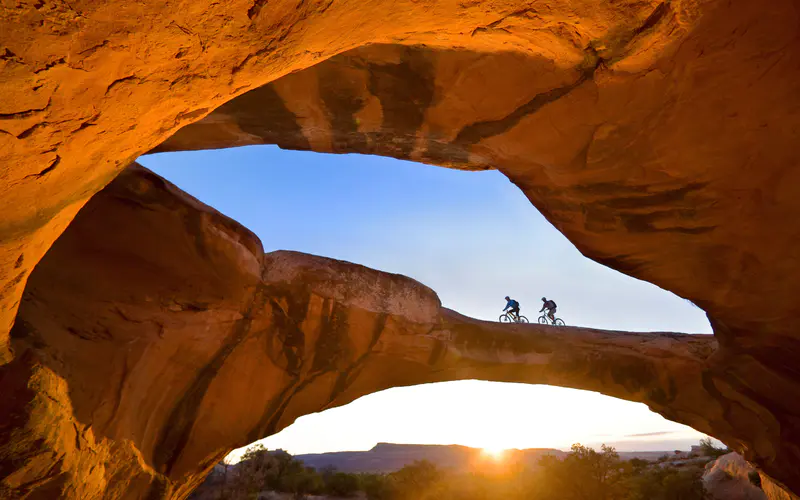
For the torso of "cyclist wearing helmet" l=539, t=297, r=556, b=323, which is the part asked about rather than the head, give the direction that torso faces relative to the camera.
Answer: to the viewer's left

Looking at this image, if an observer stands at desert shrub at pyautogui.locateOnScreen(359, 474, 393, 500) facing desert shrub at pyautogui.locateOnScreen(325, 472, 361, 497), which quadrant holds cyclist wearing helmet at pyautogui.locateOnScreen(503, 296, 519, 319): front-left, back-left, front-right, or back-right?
back-left

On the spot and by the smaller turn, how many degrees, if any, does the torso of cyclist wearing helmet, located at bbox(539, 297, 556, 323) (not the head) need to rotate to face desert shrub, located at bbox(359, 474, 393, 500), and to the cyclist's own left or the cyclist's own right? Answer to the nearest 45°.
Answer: approximately 45° to the cyclist's own right

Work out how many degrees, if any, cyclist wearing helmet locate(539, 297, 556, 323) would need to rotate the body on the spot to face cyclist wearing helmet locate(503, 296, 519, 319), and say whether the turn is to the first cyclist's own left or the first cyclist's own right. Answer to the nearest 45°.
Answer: approximately 45° to the first cyclist's own left

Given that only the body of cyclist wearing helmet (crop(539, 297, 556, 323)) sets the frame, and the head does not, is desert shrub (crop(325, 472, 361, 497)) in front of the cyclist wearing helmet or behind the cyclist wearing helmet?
in front
